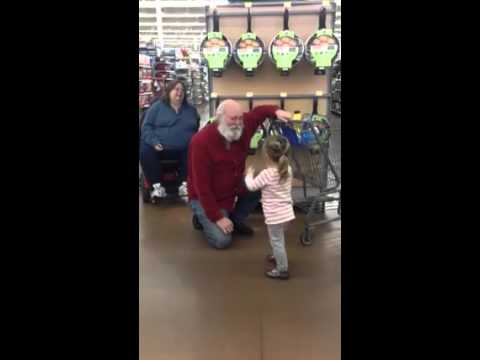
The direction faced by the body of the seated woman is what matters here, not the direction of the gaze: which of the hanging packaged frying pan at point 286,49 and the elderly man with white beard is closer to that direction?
the elderly man with white beard

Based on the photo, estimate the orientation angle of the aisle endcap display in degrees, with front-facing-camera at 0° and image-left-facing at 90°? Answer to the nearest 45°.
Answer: approximately 0°

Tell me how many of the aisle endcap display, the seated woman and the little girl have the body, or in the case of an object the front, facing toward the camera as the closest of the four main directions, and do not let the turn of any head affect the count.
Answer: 2

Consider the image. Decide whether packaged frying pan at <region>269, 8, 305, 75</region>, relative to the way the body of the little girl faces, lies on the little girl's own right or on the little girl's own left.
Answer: on the little girl's own right

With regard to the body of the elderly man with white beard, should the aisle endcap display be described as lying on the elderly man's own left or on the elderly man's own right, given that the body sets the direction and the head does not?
on the elderly man's own left

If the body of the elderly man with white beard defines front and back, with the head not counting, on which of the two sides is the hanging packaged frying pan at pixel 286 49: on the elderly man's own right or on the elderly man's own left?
on the elderly man's own left

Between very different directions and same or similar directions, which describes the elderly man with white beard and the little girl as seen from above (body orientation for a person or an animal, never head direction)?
very different directions

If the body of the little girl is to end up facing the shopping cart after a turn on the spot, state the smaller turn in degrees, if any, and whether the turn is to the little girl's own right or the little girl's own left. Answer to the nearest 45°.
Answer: approximately 45° to the little girl's own right

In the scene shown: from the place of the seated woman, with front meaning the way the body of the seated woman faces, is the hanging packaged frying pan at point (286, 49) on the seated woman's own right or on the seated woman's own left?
on the seated woman's own left
